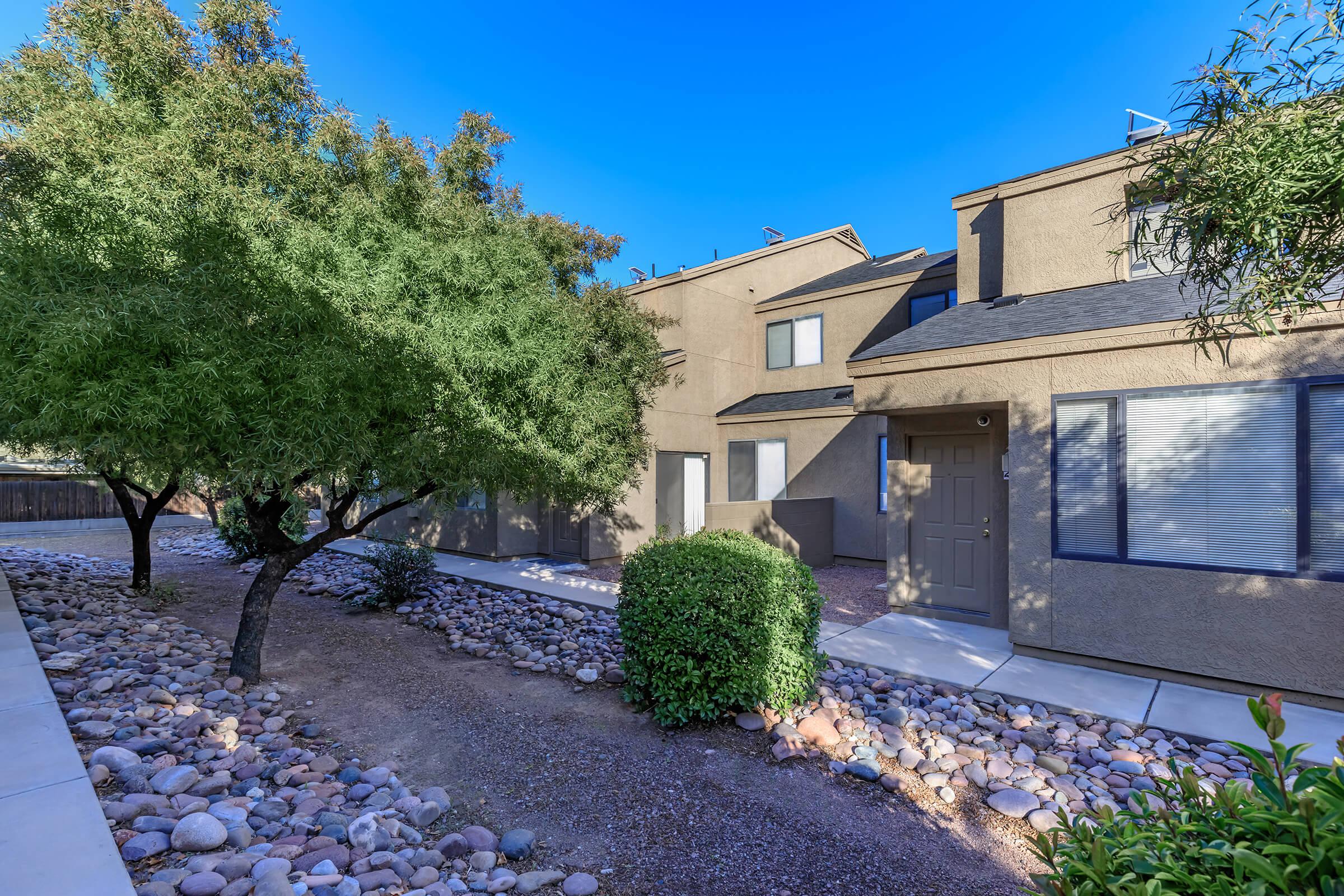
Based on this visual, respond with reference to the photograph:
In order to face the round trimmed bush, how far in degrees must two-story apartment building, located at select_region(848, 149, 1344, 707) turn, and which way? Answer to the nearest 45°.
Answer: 0° — it already faces it

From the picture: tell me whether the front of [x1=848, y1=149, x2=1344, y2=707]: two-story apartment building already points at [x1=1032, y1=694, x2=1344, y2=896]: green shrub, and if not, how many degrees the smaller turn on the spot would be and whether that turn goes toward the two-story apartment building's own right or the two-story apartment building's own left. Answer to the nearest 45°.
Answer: approximately 45° to the two-story apartment building's own left

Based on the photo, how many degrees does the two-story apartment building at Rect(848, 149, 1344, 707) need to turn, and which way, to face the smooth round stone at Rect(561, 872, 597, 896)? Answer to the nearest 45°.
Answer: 0° — it already faces it

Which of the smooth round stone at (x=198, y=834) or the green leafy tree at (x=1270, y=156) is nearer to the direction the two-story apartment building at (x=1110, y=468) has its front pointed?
the smooth round stone

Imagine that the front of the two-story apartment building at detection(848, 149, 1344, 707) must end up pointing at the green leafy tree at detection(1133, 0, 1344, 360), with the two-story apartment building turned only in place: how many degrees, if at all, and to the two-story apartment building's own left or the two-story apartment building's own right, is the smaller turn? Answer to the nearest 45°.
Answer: approximately 45° to the two-story apartment building's own left

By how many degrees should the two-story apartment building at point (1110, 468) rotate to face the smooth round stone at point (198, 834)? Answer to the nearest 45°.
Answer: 0° — it already faces it

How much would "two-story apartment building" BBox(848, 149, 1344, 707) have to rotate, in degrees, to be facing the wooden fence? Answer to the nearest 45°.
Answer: approximately 45° to its right

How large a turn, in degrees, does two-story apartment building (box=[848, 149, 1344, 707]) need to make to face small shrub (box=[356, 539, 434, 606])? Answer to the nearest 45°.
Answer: approximately 45° to its right

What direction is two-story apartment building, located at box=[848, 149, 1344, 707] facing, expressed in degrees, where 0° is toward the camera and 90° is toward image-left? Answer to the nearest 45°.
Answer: approximately 45°

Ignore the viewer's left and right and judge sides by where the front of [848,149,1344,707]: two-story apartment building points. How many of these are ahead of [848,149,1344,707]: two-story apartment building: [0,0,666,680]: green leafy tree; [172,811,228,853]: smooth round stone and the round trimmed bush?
3

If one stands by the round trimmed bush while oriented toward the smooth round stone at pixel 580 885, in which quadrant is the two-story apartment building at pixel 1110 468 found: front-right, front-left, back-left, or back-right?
back-left
